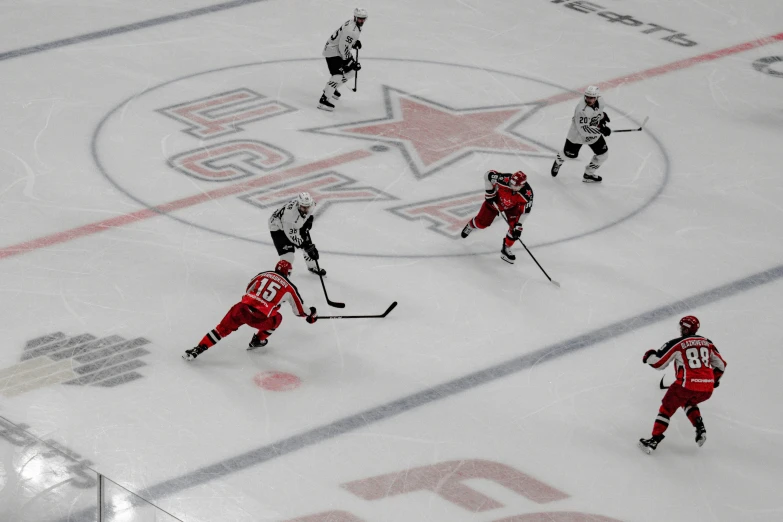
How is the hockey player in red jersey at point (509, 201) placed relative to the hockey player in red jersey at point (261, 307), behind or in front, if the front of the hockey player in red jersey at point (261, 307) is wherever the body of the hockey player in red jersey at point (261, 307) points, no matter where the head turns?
in front

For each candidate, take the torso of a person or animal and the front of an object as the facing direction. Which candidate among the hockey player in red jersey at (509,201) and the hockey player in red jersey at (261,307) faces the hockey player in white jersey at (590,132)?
the hockey player in red jersey at (261,307)

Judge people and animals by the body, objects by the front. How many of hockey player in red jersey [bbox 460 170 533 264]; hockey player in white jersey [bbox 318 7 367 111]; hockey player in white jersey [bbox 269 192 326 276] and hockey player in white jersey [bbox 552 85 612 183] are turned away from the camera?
0

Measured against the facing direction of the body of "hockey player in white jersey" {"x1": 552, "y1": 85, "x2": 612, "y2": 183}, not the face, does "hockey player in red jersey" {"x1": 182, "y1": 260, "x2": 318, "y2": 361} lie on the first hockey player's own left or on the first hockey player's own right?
on the first hockey player's own right

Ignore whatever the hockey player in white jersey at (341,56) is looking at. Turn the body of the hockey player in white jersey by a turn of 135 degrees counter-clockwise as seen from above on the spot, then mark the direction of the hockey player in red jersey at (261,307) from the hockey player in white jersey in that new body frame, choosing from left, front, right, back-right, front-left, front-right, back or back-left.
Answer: back-left

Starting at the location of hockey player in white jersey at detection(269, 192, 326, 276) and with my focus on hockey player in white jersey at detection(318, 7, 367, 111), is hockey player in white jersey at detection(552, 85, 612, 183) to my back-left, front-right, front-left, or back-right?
front-right

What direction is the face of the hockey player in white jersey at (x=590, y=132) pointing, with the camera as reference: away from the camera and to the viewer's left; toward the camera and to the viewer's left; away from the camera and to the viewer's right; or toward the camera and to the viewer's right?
toward the camera and to the viewer's left

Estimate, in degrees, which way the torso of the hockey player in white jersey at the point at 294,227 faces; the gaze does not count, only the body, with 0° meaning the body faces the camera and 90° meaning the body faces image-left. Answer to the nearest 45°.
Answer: approximately 315°

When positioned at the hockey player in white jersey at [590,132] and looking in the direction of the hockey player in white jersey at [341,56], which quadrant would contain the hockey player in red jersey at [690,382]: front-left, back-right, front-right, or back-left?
back-left
